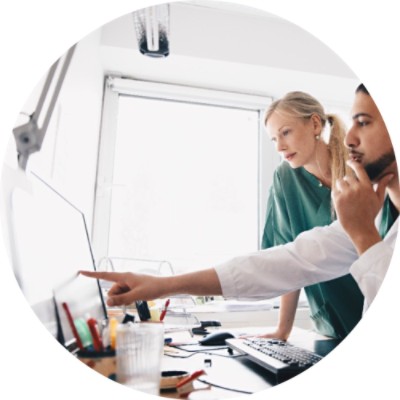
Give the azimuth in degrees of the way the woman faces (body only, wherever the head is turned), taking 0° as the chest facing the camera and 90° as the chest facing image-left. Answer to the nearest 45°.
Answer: approximately 45°

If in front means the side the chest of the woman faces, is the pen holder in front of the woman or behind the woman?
in front

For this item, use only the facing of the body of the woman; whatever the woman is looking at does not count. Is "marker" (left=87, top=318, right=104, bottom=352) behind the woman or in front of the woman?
in front

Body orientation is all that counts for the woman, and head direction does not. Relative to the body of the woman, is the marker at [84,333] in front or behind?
in front
